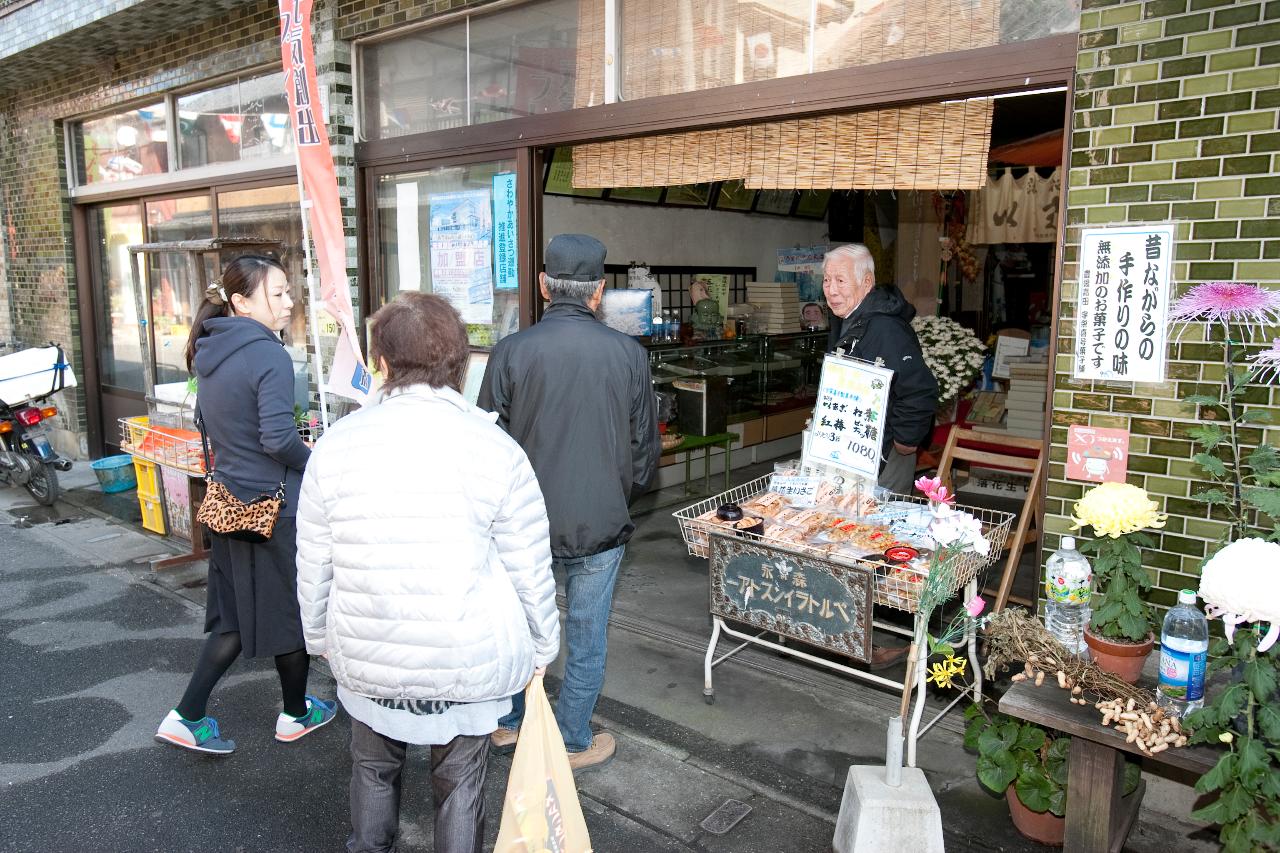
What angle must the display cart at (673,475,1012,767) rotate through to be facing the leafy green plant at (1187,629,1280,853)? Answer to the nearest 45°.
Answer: approximately 90° to its left

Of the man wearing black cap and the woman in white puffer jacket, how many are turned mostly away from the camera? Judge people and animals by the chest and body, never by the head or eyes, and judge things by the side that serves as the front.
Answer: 2

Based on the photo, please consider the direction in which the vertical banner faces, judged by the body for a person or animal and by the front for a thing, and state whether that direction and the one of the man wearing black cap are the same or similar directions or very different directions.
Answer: very different directions

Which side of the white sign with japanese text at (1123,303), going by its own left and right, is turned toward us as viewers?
front

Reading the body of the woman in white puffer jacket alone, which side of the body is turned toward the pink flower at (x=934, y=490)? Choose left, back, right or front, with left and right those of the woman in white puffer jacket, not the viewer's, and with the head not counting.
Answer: right

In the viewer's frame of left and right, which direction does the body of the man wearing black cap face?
facing away from the viewer

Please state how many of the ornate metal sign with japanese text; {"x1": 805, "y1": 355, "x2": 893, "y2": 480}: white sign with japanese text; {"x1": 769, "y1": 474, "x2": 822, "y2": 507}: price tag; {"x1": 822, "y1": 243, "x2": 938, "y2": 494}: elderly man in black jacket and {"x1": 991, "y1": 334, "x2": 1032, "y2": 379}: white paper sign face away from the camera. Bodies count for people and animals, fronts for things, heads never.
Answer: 0

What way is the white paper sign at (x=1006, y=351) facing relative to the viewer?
toward the camera

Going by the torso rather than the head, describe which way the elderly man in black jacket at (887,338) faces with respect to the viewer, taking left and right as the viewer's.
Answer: facing to the left of the viewer

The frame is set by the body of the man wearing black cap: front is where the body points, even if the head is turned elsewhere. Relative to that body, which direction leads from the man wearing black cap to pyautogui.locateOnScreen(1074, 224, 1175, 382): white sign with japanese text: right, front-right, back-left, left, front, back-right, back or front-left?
right

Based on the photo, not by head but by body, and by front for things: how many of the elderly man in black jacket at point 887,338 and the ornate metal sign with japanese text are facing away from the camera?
0

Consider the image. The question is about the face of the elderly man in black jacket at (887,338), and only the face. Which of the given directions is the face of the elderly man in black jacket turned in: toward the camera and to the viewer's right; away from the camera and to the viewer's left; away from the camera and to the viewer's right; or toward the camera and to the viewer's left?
toward the camera and to the viewer's left

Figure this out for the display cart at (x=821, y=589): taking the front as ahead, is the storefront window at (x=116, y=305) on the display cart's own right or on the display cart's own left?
on the display cart's own right

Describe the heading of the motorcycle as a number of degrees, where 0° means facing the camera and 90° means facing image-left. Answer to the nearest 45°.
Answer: approximately 135°
